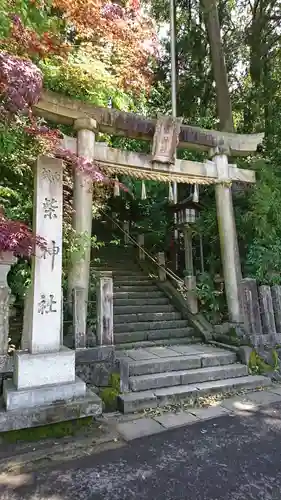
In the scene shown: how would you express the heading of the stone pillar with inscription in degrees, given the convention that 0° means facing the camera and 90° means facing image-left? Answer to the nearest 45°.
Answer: approximately 0°

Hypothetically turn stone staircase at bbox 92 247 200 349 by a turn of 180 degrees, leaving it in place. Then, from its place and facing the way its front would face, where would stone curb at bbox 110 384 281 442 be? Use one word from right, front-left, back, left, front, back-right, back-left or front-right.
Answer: back

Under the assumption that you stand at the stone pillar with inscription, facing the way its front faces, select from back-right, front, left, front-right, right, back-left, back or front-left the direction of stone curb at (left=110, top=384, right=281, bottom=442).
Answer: left

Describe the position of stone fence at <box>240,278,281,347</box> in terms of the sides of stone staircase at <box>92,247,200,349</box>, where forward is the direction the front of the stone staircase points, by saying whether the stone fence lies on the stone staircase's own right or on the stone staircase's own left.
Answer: on the stone staircase's own left

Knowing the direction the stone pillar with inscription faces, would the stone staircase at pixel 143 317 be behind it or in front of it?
behind

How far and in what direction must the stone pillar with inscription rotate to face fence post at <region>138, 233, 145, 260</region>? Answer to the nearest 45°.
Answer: approximately 135° to its left

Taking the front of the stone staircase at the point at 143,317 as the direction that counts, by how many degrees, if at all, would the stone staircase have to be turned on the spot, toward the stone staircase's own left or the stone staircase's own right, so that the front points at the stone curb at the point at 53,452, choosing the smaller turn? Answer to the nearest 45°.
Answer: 0° — it already faces it

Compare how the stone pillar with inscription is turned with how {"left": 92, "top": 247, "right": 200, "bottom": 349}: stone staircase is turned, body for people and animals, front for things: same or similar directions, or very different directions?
same or similar directions

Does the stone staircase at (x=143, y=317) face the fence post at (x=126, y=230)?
no

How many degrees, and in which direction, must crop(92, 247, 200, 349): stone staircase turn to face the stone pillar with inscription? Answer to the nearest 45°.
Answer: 0° — it already faces it

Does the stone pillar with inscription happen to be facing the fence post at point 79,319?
no

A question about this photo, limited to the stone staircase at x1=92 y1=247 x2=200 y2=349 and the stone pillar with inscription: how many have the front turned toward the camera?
2

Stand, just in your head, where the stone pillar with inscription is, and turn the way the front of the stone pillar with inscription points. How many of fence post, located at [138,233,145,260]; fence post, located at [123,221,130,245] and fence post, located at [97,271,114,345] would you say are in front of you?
0

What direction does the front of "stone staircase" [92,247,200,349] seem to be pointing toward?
toward the camera
